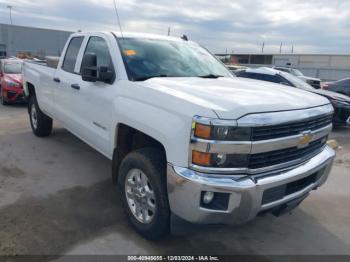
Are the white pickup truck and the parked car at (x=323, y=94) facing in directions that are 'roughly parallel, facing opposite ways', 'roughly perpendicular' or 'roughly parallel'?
roughly parallel

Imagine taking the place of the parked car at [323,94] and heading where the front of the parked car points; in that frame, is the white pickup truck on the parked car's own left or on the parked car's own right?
on the parked car's own right

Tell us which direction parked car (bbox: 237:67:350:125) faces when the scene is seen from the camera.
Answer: facing the viewer and to the right of the viewer

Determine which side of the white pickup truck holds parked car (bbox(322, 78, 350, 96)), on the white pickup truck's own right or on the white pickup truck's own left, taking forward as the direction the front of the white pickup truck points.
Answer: on the white pickup truck's own left

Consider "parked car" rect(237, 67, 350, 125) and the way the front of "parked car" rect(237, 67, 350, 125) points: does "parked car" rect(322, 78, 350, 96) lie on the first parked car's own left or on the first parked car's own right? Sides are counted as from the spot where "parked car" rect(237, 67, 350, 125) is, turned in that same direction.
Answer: on the first parked car's own left

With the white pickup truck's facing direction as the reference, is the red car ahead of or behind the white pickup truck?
behind

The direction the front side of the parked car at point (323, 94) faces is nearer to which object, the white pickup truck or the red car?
the white pickup truck

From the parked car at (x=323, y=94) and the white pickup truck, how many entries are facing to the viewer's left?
0

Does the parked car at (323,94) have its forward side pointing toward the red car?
no

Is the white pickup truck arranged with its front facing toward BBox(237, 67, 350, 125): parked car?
no
